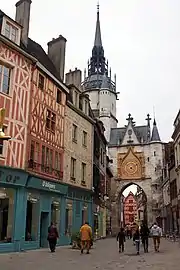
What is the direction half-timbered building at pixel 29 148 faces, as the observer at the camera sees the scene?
facing the viewer and to the right of the viewer

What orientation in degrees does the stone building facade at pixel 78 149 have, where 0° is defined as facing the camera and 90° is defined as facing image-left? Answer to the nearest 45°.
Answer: approximately 315°
